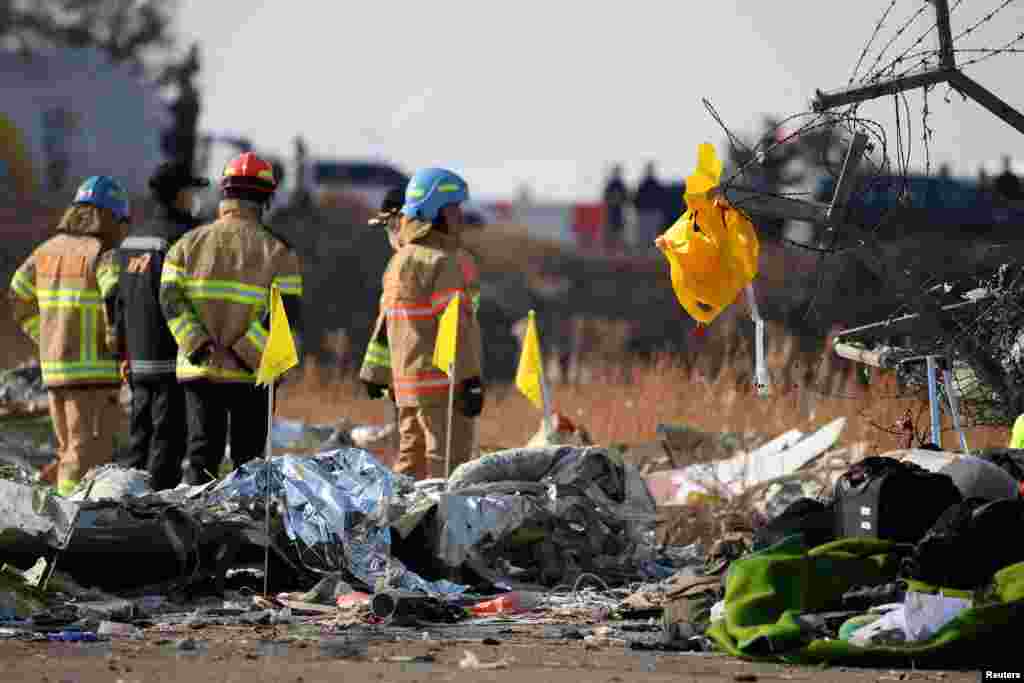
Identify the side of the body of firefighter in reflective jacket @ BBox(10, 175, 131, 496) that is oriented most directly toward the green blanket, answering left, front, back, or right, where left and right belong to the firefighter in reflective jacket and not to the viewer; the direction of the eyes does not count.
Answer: right

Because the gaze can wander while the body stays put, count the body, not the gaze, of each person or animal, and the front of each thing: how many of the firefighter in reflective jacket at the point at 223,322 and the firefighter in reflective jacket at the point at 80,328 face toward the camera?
0

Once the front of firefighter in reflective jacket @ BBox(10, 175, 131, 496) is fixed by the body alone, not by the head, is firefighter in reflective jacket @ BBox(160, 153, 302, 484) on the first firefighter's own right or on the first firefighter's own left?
on the first firefighter's own right

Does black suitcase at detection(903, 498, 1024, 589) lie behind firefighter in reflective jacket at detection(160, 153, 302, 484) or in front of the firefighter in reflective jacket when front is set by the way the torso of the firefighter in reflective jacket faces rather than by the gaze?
behind

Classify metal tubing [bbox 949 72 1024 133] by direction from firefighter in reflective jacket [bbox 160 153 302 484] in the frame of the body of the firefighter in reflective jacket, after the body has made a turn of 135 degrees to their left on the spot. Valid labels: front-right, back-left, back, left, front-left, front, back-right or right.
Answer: left

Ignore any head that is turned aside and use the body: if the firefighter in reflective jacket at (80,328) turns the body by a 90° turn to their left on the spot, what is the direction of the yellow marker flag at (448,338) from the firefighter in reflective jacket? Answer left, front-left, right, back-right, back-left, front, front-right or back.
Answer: back

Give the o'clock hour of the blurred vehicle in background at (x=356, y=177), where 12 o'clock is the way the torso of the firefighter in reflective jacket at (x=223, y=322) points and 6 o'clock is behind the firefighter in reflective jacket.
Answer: The blurred vehicle in background is roughly at 12 o'clock from the firefighter in reflective jacket.

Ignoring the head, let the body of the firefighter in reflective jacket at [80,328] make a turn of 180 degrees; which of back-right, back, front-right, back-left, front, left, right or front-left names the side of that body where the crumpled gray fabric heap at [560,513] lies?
left

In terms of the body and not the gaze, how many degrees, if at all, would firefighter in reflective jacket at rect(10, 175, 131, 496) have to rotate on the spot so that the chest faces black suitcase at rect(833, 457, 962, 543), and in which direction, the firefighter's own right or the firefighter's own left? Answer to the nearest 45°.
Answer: approximately 90° to the firefighter's own right

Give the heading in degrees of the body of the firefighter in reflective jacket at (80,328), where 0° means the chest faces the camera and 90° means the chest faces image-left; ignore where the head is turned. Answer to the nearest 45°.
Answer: approximately 225°

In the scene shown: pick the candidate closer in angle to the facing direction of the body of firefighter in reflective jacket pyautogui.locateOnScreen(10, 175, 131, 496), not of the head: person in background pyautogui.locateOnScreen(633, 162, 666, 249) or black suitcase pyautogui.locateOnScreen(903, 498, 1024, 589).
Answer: the person in background

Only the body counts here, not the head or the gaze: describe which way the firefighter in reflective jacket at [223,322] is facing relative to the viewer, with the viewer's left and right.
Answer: facing away from the viewer

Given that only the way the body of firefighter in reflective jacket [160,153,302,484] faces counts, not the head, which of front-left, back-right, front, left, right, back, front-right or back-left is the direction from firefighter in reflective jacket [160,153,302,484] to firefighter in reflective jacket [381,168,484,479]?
right
